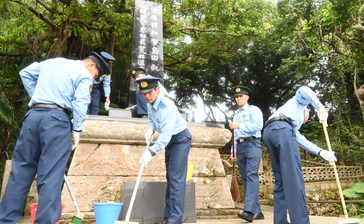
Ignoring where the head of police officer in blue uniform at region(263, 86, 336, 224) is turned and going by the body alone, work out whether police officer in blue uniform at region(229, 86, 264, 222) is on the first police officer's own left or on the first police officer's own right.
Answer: on the first police officer's own left

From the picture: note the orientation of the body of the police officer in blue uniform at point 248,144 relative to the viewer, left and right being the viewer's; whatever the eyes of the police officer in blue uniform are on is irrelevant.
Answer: facing the viewer and to the left of the viewer

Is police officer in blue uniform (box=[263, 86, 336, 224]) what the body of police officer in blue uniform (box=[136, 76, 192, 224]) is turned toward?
no

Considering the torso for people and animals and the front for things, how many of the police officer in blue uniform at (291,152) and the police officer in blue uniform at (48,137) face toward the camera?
0

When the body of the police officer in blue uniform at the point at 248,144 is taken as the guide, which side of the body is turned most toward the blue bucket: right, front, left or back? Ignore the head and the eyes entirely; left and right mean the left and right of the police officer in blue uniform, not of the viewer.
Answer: front

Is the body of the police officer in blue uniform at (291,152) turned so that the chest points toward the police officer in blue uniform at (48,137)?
no

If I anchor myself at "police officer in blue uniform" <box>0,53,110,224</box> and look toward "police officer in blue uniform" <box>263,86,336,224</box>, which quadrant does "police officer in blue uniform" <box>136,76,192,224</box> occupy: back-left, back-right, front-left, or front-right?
front-left

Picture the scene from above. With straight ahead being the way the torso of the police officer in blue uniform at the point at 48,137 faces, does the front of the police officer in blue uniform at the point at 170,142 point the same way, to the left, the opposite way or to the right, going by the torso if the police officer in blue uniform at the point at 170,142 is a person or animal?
the opposite way

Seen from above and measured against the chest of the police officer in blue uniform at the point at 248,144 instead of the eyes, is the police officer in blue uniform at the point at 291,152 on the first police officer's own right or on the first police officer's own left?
on the first police officer's own left

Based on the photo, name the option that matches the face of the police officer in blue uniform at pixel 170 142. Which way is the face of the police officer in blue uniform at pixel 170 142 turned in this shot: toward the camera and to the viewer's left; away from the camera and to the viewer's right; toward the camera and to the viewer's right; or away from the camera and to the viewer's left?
toward the camera and to the viewer's left

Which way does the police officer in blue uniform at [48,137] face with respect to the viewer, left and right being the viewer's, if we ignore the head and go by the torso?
facing away from the viewer and to the right of the viewer

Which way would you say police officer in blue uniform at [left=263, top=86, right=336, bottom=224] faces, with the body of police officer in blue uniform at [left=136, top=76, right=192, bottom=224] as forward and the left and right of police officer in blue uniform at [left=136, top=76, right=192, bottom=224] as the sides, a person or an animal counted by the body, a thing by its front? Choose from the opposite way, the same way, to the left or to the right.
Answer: the opposite way

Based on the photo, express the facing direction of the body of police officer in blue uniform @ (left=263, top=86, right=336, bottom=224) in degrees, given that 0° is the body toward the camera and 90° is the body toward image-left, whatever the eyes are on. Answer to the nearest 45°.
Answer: approximately 225°

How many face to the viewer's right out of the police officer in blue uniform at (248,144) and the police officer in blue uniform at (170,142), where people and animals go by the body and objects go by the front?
0
